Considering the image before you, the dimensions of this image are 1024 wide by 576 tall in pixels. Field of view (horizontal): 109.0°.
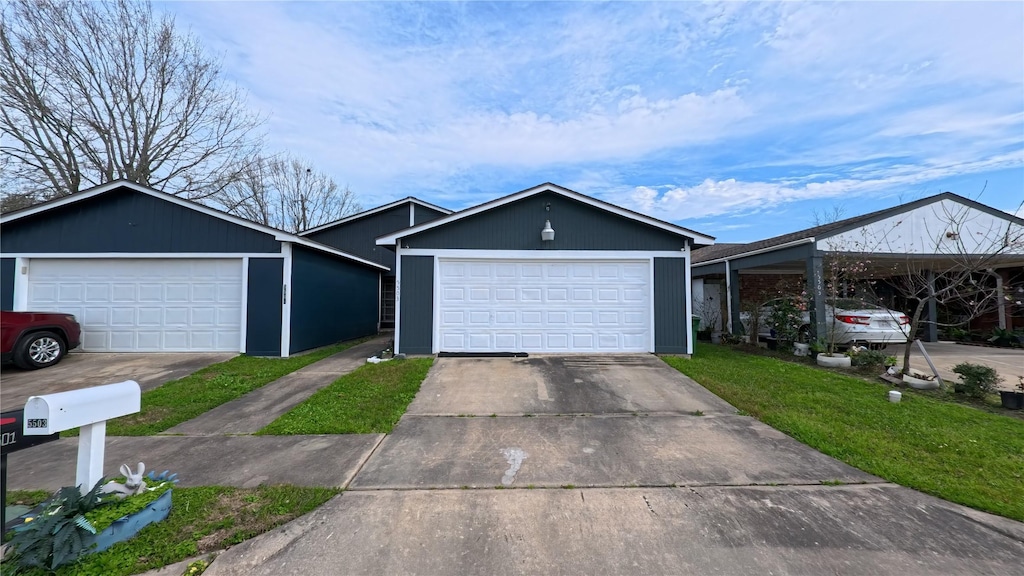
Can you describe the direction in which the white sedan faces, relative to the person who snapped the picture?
facing away from the viewer and to the left of the viewer

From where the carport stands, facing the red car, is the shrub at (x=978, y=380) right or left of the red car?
left

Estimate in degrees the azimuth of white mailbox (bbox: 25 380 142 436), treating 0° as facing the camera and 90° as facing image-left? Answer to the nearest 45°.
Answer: approximately 45°

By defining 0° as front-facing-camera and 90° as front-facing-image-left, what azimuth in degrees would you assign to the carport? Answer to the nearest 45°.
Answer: approximately 315°

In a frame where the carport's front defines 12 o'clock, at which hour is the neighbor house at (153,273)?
The neighbor house is roughly at 3 o'clock from the carport.

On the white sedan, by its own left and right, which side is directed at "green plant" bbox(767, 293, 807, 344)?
left

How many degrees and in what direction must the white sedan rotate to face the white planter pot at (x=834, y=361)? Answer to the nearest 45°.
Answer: approximately 135° to its left

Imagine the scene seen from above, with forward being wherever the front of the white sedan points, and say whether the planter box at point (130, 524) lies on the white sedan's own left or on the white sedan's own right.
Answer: on the white sedan's own left
